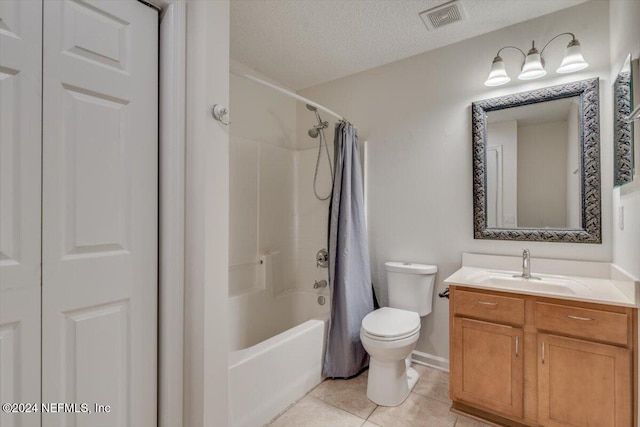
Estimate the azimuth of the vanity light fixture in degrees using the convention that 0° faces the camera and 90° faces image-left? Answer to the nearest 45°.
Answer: approximately 0°

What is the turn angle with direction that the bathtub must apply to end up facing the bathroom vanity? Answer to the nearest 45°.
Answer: approximately 45° to its left

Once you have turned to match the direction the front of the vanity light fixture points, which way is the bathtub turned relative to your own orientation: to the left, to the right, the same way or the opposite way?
to the left

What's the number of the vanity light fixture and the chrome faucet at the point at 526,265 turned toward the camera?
2

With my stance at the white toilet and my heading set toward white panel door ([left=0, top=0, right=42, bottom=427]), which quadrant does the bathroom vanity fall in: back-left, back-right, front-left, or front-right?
back-left

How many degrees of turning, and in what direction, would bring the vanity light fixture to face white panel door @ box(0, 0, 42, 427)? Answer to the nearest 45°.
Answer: approximately 45° to its right

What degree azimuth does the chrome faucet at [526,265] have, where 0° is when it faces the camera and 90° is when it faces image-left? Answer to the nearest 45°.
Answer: approximately 0°

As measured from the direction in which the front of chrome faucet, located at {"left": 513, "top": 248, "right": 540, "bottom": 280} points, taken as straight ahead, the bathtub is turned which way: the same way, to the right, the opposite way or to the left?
to the left
